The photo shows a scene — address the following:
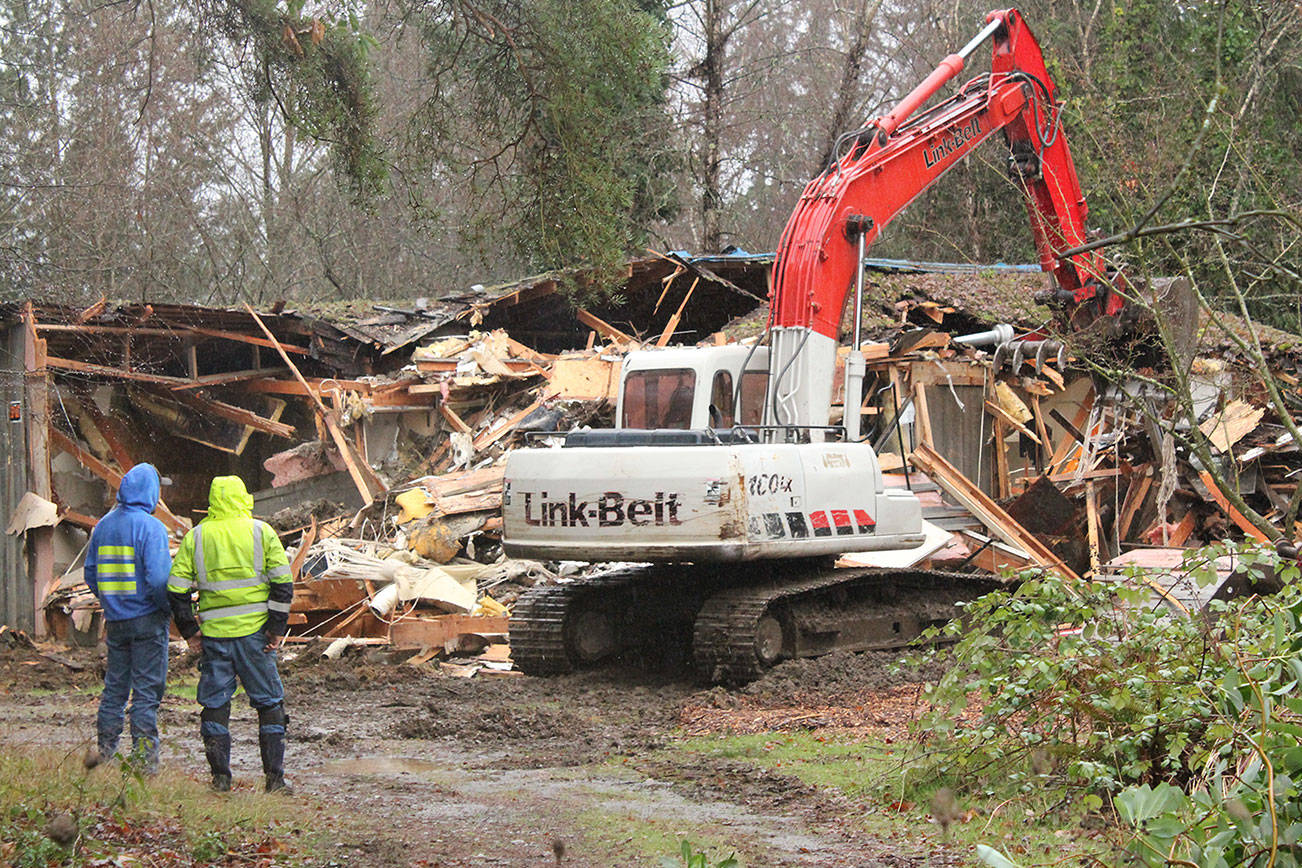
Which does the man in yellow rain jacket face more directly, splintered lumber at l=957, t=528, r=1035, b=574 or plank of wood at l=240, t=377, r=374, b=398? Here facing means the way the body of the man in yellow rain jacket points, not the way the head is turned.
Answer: the plank of wood

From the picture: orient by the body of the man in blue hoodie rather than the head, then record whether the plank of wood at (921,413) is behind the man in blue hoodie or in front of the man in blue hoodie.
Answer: in front

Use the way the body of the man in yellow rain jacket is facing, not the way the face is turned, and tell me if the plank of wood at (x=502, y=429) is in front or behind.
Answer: in front

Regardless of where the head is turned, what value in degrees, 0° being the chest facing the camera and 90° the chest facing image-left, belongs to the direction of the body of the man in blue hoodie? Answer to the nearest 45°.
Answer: approximately 225°

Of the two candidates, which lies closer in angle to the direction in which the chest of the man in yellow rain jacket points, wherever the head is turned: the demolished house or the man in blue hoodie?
the demolished house

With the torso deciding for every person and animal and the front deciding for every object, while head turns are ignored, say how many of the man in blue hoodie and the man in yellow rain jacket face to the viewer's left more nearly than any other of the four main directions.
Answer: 0

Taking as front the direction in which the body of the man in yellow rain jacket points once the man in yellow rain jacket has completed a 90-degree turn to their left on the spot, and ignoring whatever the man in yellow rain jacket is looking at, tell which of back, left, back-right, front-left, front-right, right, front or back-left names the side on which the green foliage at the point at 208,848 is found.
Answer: left

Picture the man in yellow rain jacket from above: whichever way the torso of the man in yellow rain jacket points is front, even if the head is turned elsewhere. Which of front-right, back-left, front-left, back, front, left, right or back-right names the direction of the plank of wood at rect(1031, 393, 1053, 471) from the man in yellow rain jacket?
front-right

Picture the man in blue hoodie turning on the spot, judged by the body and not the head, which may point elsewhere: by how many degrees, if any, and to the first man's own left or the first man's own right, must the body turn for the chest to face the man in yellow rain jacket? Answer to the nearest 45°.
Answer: approximately 90° to the first man's own right

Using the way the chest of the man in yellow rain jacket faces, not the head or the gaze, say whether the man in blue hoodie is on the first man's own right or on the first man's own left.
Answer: on the first man's own left

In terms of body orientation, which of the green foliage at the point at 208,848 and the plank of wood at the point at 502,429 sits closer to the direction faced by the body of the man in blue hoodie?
the plank of wood

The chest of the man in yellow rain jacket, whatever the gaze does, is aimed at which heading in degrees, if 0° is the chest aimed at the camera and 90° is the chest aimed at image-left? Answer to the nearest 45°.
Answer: approximately 180°
